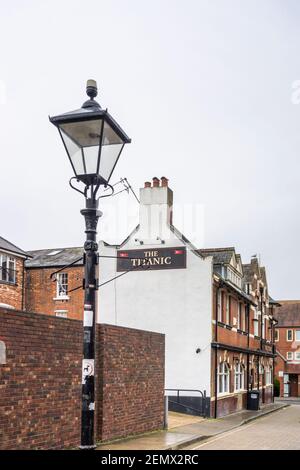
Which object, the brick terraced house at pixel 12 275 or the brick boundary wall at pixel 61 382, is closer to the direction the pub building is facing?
the brick boundary wall

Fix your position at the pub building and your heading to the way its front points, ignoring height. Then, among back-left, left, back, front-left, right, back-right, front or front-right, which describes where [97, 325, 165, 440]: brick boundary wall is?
front-right

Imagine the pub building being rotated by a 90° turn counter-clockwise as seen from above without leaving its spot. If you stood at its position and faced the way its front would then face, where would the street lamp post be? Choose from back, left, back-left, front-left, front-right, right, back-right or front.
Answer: back-right

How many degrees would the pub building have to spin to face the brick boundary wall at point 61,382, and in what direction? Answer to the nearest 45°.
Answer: approximately 45° to its right

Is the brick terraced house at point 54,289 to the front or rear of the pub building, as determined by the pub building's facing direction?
to the rear

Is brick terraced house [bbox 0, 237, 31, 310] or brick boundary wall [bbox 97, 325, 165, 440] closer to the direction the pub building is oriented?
the brick boundary wall
